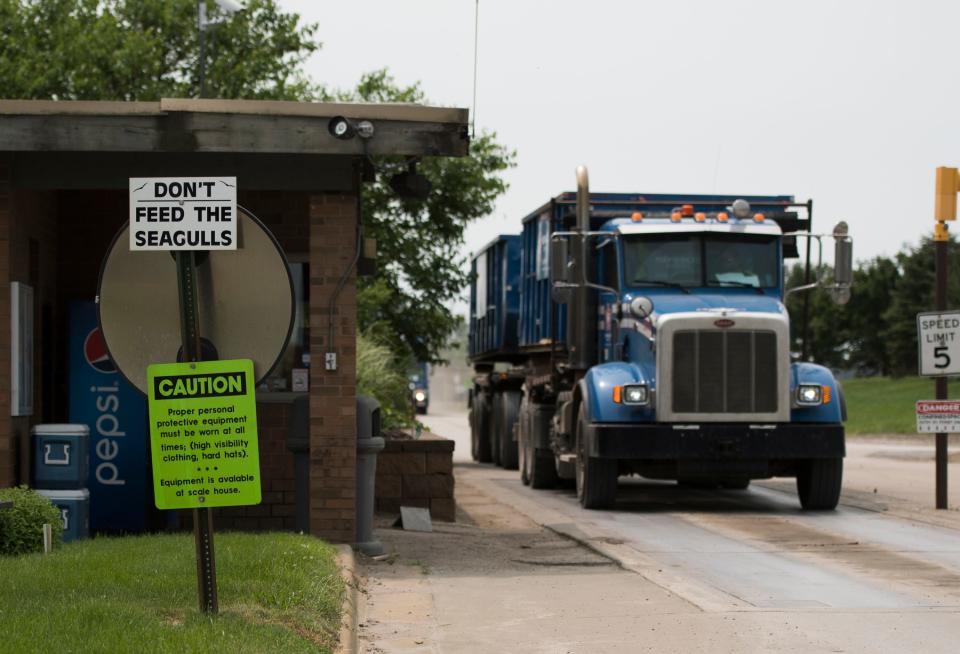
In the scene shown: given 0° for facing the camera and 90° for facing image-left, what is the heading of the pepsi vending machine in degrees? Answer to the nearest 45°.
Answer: approximately 0°

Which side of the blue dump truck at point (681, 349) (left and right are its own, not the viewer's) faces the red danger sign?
left

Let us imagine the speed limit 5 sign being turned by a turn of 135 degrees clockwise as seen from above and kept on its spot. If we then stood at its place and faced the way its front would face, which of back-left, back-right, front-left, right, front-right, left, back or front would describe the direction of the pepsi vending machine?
left

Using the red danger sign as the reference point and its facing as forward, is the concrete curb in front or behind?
in front

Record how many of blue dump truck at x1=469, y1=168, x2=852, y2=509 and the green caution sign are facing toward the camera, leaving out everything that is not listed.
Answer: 2

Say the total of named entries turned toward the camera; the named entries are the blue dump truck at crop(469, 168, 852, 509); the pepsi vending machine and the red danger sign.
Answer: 3

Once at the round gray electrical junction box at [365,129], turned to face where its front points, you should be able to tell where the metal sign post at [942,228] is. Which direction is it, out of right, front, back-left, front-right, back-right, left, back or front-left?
back-left

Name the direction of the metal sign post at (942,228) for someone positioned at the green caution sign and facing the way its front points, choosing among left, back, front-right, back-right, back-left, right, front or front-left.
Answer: back-left

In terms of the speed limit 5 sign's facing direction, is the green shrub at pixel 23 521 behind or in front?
in front

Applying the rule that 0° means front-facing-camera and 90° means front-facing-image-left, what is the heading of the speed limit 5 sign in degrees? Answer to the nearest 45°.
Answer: approximately 0°
